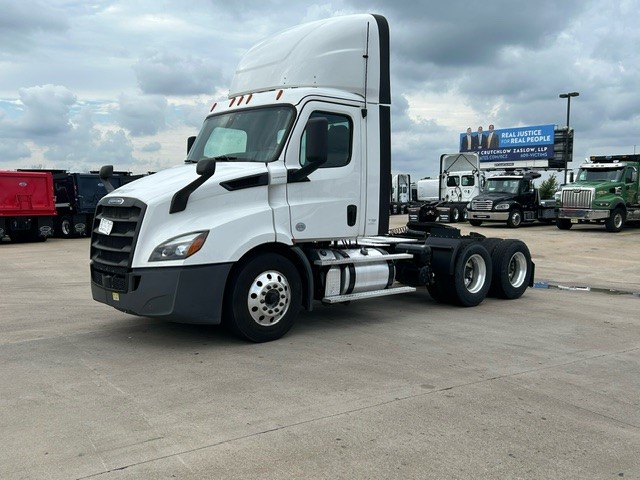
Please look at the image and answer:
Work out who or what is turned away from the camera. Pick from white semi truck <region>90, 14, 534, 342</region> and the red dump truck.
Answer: the red dump truck

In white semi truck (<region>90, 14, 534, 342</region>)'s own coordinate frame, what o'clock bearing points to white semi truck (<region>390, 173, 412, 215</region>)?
white semi truck (<region>390, 173, 412, 215</region>) is roughly at 5 o'clock from white semi truck (<region>90, 14, 534, 342</region>).

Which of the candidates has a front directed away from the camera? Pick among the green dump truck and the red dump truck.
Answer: the red dump truck

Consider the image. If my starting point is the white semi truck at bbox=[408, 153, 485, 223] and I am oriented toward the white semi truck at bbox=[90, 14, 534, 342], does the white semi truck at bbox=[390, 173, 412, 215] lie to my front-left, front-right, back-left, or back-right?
back-right

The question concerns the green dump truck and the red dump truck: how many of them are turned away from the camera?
1

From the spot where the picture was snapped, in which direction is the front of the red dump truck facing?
facing away from the viewer

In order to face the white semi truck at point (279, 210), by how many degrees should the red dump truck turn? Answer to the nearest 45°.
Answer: approximately 180°
